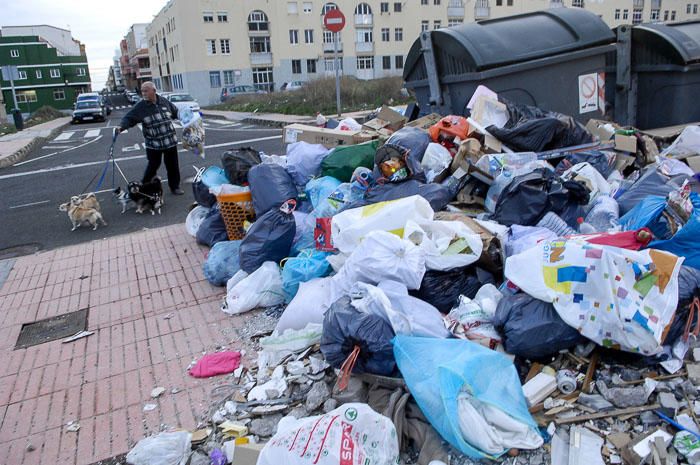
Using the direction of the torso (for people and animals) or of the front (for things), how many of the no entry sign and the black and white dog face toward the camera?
1

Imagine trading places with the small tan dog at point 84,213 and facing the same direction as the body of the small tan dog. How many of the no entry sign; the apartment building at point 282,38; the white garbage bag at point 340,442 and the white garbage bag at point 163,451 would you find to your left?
2

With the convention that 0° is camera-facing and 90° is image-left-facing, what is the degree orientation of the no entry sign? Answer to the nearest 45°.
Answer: approximately 0°

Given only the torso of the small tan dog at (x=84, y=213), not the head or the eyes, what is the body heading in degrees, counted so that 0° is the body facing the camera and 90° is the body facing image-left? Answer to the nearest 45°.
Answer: approximately 90°

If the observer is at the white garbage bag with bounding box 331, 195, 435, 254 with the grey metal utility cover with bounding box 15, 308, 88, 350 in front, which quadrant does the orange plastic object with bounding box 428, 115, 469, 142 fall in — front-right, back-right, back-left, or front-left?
back-right

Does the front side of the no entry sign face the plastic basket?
yes

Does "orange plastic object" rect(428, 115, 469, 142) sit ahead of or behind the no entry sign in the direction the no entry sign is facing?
ahead

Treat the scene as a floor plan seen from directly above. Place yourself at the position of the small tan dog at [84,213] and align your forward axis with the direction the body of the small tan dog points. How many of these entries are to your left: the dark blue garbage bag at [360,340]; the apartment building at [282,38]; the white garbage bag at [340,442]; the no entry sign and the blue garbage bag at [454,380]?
3

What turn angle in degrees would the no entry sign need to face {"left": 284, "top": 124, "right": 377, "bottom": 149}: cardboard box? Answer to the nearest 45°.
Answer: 0° — it already faces it

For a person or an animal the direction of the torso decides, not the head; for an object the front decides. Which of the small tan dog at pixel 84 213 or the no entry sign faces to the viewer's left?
the small tan dog

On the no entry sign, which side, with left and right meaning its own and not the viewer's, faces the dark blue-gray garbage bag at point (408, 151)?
front

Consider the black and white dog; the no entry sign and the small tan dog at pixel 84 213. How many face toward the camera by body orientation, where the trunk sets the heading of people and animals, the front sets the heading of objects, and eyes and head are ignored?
1

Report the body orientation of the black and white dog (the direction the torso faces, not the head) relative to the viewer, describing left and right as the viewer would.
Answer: facing to the left of the viewer

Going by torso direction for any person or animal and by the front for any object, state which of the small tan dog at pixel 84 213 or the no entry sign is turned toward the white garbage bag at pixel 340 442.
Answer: the no entry sign
